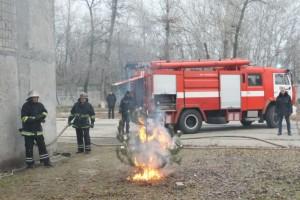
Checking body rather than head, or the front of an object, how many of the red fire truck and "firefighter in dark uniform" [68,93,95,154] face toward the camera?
1

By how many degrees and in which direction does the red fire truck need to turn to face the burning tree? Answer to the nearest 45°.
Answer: approximately 135° to its right

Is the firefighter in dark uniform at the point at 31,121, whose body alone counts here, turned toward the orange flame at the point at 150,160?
yes

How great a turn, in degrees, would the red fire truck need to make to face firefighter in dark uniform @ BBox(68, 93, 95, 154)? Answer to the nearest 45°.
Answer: approximately 180°

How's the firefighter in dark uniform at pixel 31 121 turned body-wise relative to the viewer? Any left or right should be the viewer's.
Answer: facing the viewer and to the right of the viewer

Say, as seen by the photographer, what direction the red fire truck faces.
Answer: facing away from the viewer and to the right of the viewer

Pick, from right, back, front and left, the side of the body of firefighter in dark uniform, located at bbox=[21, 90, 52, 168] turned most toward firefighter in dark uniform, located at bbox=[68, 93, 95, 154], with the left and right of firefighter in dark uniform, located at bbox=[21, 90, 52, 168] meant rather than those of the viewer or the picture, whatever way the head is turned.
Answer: left

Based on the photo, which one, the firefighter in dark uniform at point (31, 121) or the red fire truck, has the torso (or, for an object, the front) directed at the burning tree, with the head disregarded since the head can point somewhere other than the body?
the firefighter in dark uniform

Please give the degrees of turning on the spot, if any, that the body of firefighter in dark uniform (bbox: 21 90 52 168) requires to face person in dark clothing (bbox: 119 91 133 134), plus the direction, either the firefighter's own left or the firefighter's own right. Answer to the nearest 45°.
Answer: approximately 90° to the firefighter's own left

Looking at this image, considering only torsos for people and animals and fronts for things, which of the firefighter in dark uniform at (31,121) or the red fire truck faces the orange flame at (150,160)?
the firefighter in dark uniform

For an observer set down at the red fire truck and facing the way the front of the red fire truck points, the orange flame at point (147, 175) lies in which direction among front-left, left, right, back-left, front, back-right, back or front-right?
back-right
